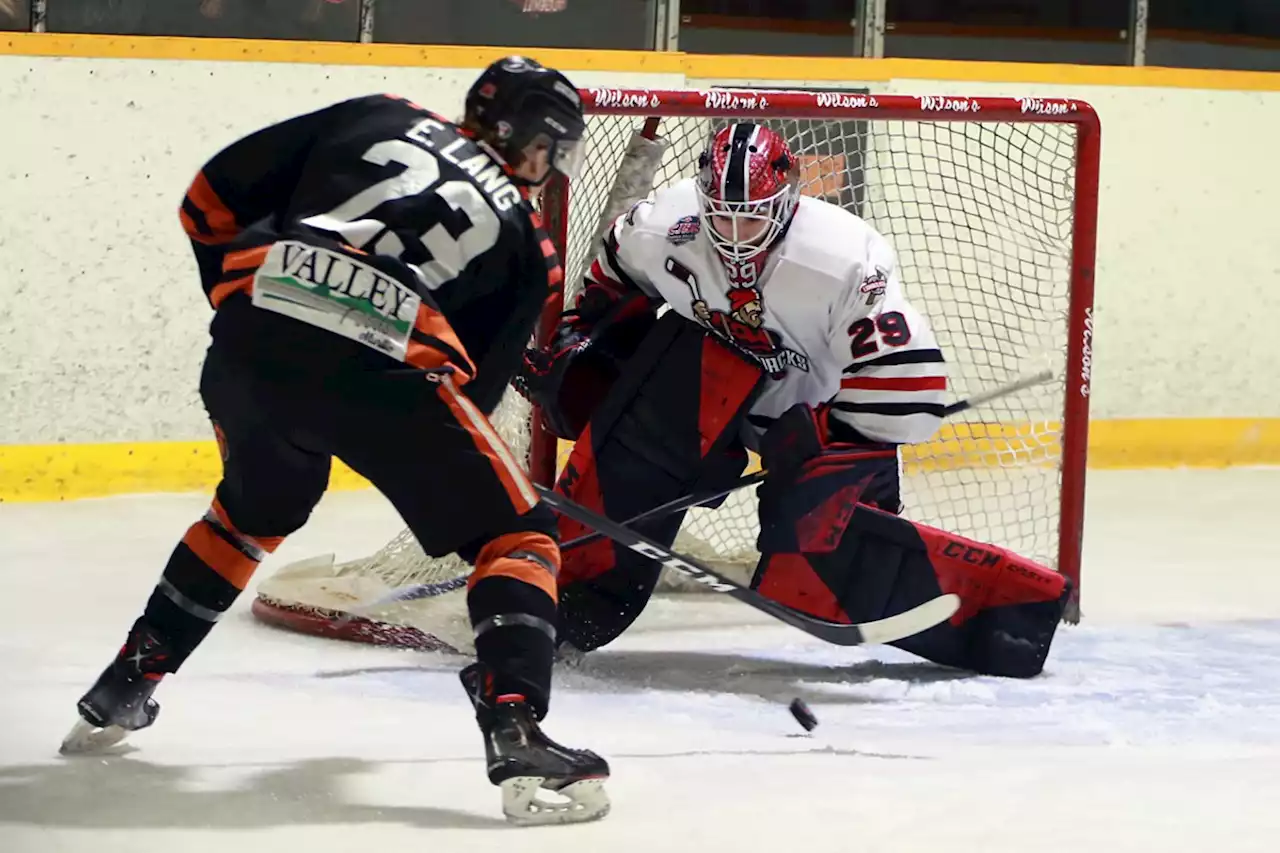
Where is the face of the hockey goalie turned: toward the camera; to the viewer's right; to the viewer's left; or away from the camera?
toward the camera

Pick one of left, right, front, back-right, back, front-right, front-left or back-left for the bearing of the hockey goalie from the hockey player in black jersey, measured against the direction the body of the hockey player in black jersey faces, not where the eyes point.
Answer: front

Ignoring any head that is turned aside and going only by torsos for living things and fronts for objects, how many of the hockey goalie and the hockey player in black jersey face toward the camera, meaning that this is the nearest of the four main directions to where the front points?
1

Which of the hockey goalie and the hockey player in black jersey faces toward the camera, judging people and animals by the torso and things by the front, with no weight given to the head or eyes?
the hockey goalie

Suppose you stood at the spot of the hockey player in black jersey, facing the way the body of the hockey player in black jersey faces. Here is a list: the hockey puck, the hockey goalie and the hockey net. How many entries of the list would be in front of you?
3

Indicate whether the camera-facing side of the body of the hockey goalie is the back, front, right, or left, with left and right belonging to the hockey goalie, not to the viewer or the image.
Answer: front

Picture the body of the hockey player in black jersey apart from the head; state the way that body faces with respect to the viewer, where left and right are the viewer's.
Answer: facing away from the viewer and to the right of the viewer

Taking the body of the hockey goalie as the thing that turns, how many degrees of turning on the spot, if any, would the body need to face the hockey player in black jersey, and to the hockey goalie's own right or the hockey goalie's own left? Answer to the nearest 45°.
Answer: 0° — they already face them

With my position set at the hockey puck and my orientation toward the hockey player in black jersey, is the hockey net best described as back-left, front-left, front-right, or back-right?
back-right

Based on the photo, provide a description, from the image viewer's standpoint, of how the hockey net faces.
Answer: facing the viewer and to the right of the viewer

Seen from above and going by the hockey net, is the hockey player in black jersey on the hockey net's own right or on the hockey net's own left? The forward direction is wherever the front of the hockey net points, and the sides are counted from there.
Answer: on the hockey net's own right

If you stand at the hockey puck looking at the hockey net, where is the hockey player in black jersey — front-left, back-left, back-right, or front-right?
back-left

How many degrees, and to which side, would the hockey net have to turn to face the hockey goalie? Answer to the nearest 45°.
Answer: approximately 45° to its right

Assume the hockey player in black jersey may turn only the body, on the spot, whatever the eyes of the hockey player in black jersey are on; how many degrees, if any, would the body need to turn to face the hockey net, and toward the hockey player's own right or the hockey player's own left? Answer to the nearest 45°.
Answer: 0° — they already face it
